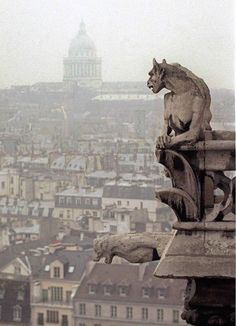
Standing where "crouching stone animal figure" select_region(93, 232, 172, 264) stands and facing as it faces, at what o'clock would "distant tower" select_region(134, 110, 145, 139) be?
The distant tower is roughly at 3 o'clock from the crouching stone animal figure.

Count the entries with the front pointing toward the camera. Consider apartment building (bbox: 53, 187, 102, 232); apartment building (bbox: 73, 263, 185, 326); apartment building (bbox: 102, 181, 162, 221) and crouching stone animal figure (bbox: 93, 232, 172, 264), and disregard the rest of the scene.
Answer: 3

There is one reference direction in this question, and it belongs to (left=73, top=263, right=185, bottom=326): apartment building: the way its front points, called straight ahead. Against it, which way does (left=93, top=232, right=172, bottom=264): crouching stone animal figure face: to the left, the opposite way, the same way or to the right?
to the right

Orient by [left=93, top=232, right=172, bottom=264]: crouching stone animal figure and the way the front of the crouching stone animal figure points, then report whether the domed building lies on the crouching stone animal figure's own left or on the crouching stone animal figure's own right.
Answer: on the crouching stone animal figure's own right

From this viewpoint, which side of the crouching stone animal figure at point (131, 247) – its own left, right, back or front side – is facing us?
left

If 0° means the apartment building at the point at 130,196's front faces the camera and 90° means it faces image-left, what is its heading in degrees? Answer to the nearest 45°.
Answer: approximately 0°
